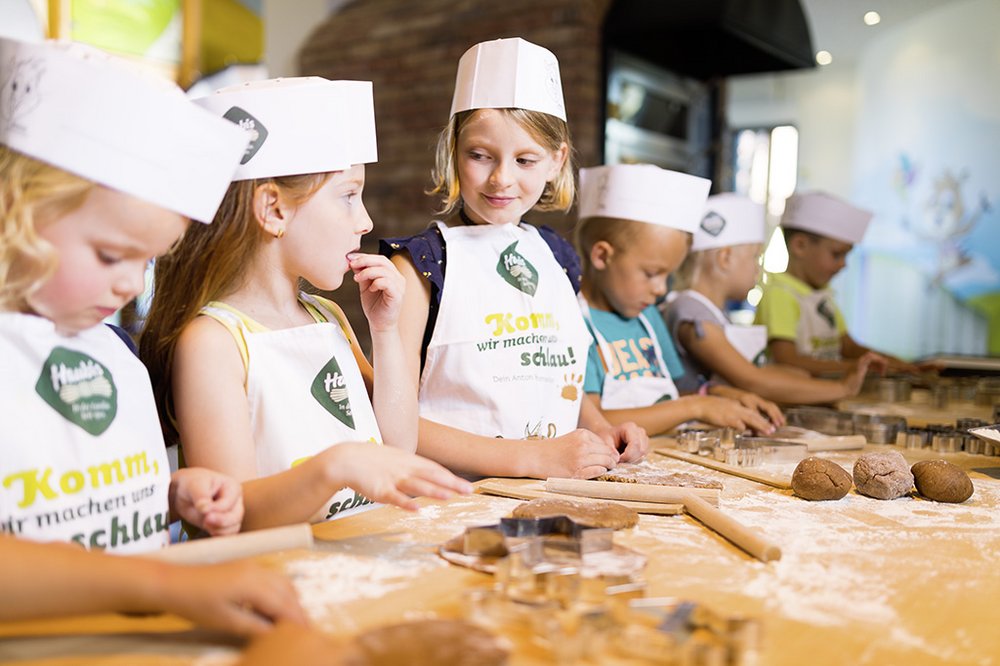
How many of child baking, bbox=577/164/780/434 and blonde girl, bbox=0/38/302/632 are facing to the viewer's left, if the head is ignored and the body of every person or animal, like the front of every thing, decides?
0

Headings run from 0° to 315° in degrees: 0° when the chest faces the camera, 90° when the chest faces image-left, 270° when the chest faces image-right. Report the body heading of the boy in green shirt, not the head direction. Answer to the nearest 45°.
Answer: approximately 315°

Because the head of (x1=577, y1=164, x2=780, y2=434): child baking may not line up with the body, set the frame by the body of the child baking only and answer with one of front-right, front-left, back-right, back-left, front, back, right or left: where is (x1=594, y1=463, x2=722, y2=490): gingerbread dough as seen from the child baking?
front-right

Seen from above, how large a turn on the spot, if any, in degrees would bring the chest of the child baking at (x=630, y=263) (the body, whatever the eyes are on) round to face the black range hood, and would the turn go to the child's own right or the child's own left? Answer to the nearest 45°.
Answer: approximately 135° to the child's own left

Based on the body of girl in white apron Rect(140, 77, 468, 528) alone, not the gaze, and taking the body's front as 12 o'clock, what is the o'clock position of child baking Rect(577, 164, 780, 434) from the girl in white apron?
The child baking is roughly at 9 o'clock from the girl in white apron.

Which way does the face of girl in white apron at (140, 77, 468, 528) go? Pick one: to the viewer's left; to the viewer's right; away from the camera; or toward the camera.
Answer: to the viewer's right

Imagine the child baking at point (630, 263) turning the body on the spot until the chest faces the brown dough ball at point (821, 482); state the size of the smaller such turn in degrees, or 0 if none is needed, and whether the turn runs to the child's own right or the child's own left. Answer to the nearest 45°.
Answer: approximately 45° to the child's own right

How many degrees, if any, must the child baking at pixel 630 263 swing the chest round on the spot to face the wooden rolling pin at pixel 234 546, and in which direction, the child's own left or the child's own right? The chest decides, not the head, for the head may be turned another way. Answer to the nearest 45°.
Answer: approximately 45° to the child's own right

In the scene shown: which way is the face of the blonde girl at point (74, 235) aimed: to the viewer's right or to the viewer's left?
to the viewer's right

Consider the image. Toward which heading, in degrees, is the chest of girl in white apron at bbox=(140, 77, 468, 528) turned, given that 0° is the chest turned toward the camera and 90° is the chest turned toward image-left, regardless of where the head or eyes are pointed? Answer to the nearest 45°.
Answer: approximately 315°
